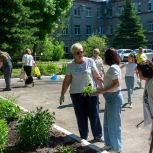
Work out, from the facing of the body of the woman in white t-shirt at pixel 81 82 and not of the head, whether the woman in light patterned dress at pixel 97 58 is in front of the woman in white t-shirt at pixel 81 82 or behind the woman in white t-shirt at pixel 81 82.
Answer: behind

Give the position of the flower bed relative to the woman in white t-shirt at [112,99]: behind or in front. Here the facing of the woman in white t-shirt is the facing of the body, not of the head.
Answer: in front

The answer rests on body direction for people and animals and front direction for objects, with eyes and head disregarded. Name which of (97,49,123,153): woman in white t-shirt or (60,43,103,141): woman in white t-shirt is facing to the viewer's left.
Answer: (97,49,123,153): woman in white t-shirt

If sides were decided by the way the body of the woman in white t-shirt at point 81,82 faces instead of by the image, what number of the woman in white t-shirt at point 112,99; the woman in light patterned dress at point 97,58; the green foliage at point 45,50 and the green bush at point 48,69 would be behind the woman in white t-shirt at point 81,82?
3

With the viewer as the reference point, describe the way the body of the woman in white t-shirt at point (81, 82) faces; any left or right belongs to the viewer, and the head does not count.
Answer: facing the viewer

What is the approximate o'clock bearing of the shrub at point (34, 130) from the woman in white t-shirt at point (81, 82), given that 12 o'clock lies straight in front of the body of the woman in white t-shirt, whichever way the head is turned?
The shrub is roughly at 2 o'clock from the woman in white t-shirt.

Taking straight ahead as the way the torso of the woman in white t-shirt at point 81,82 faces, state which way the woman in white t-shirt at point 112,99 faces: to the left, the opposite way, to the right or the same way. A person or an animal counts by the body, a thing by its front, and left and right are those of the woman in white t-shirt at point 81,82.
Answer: to the right

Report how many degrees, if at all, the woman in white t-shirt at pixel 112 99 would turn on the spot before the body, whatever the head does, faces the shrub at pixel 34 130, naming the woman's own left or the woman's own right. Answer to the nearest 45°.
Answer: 0° — they already face it

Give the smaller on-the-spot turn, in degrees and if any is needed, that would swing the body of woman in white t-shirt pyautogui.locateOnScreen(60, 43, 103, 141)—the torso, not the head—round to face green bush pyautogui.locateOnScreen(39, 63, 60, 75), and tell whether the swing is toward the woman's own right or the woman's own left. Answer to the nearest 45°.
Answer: approximately 180°

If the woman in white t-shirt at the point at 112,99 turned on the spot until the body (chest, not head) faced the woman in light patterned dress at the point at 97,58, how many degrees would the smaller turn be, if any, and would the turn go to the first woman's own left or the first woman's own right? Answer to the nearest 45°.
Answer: approximately 90° to the first woman's own right

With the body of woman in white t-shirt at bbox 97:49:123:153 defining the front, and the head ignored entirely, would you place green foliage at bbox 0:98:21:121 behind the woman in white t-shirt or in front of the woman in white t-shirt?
in front

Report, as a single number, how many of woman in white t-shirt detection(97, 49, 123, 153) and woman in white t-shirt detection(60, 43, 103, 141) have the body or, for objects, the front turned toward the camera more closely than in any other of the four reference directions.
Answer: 1

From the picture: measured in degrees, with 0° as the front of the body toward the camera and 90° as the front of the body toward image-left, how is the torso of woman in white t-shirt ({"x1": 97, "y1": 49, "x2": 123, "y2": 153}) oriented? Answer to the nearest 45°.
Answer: approximately 90°

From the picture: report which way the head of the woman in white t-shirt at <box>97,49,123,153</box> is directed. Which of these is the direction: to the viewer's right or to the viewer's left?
to the viewer's left
